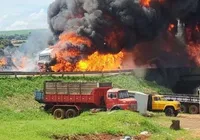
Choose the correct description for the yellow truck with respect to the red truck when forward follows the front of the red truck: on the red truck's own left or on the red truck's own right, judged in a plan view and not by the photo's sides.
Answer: on the red truck's own left

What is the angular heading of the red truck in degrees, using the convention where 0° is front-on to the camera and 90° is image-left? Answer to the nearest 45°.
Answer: approximately 315°
